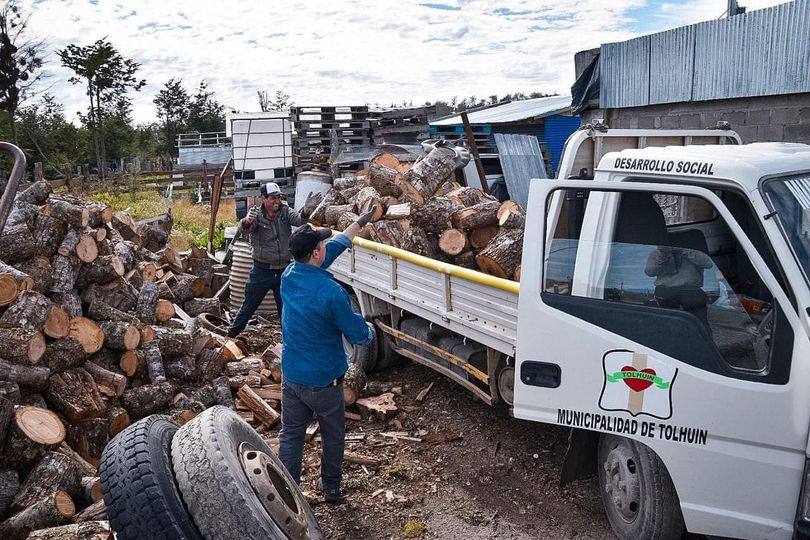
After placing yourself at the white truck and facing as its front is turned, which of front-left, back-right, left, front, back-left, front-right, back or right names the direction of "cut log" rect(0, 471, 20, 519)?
back-right

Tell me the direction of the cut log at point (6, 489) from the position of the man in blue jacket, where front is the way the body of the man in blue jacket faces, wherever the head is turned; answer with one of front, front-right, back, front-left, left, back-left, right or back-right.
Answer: back-left

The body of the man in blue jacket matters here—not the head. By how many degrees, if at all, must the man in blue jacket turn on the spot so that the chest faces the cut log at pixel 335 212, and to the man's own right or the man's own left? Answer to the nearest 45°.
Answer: approximately 45° to the man's own left

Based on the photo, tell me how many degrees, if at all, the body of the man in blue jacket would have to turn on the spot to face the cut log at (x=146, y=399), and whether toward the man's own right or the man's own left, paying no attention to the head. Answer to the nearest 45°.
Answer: approximately 90° to the man's own left

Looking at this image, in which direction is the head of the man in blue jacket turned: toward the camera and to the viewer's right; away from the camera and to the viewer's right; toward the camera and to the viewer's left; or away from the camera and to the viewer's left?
away from the camera and to the viewer's right

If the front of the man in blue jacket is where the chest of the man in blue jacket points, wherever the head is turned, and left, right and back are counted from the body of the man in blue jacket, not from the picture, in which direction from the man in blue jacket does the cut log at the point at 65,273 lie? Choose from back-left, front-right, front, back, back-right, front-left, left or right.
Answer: left

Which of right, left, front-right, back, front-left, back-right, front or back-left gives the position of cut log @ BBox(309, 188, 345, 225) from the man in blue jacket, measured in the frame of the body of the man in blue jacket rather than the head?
front-left

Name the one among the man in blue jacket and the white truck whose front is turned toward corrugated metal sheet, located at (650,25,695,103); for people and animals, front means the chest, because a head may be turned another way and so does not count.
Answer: the man in blue jacket

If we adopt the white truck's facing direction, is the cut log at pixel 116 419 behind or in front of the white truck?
behind

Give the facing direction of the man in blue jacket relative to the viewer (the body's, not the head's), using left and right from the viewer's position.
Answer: facing away from the viewer and to the right of the viewer

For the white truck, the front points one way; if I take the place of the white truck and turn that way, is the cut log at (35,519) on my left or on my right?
on my right

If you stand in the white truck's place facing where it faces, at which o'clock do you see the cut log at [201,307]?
The cut log is roughly at 6 o'clock from the white truck.

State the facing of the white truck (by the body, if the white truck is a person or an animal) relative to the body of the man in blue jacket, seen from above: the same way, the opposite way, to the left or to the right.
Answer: to the right

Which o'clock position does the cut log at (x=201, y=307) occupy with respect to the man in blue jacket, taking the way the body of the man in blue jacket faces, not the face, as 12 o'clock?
The cut log is roughly at 10 o'clock from the man in blue jacket.

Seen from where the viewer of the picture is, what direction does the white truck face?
facing the viewer and to the right of the viewer

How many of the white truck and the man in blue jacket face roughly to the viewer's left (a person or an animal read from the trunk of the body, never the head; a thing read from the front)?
0
